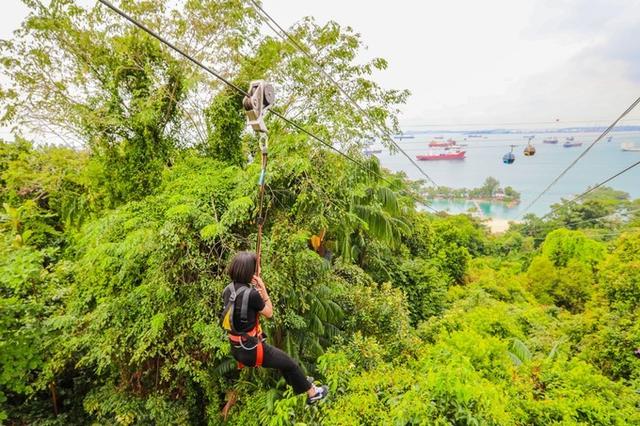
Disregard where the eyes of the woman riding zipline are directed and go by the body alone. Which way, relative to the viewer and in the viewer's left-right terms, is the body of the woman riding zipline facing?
facing away from the viewer and to the right of the viewer
